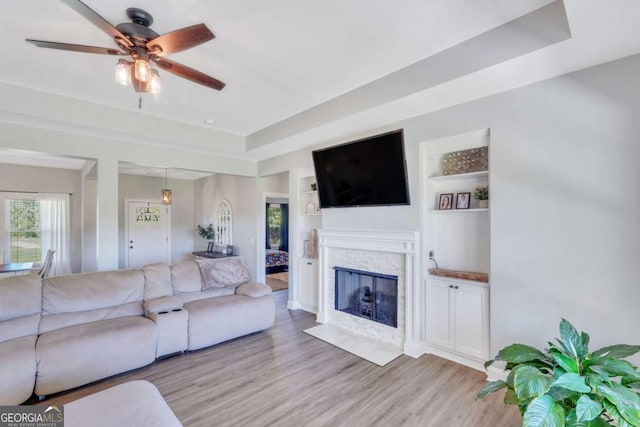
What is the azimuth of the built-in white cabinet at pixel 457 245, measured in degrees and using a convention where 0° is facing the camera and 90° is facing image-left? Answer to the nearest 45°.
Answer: approximately 45°

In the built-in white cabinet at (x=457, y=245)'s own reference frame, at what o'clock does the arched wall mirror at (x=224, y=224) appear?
The arched wall mirror is roughly at 2 o'clock from the built-in white cabinet.

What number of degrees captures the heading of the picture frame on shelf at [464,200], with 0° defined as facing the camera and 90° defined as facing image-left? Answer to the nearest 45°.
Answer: approximately 45°

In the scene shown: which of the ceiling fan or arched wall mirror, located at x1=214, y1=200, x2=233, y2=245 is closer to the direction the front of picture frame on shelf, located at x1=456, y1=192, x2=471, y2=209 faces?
the ceiling fan

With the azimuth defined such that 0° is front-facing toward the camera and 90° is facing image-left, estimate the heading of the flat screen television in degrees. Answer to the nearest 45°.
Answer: approximately 45°

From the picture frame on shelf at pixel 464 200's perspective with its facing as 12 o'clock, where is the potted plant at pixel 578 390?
The potted plant is roughly at 10 o'clock from the picture frame on shelf.

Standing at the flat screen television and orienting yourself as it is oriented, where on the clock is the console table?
The console table is roughly at 3 o'clock from the flat screen television.
